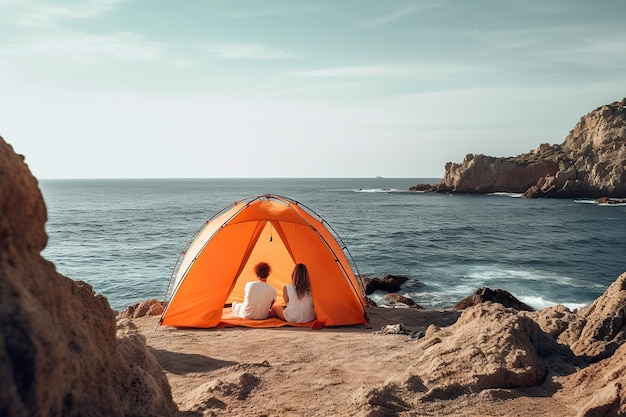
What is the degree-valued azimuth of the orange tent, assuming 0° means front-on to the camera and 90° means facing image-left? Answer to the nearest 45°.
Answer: approximately 0°

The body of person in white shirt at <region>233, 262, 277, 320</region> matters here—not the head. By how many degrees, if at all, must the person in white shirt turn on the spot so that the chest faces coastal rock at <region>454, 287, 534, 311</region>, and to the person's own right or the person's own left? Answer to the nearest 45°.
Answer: approximately 45° to the person's own right

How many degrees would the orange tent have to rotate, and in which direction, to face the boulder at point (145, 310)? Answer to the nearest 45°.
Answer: approximately 135° to its right

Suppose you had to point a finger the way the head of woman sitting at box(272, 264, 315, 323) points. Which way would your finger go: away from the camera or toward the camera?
away from the camera

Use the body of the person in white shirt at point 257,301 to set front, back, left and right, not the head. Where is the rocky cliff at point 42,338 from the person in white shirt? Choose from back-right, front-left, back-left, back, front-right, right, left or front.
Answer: back

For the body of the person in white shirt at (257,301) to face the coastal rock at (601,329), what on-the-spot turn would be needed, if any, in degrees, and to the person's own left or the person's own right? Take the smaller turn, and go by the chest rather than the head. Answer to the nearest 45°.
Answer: approximately 135° to the person's own right

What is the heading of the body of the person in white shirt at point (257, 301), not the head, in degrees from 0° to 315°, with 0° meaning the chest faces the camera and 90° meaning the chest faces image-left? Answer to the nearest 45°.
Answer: approximately 180°
